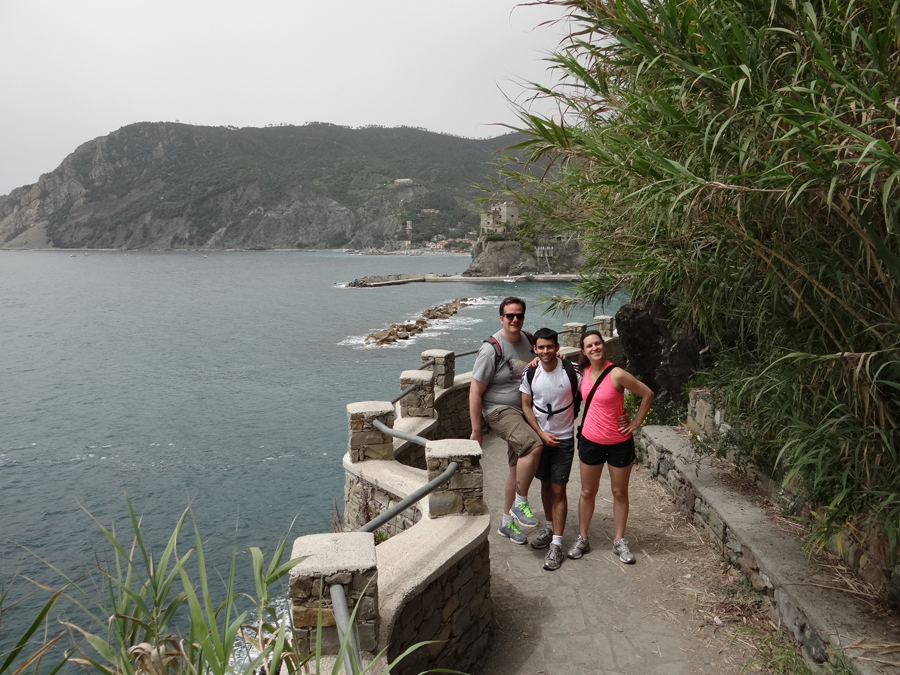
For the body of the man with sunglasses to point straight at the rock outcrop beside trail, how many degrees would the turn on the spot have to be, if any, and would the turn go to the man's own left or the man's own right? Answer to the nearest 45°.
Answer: approximately 90° to the man's own left

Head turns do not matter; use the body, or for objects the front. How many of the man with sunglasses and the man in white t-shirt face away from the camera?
0

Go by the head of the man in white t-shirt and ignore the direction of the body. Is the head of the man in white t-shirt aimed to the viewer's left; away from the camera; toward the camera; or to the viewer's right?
toward the camera

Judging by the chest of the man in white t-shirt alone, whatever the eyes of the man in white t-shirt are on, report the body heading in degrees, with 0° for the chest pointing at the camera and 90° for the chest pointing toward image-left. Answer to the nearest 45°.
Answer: approximately 0°

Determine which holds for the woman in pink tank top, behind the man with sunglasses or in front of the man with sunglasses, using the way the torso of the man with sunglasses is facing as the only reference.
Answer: in front

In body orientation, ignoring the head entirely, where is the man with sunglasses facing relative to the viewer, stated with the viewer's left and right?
facing the viewer and to the right of the viewer

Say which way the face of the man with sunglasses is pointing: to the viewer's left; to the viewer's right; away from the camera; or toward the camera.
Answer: toward the camera

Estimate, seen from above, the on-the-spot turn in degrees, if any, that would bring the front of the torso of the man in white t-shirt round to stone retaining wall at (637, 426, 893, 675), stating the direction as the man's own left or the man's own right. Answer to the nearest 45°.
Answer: approximately 90° to the man's own left

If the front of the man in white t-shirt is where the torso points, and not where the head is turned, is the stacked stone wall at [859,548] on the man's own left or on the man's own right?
on the man's own left

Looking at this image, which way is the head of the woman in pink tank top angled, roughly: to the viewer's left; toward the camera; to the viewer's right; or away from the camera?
toward the camera
